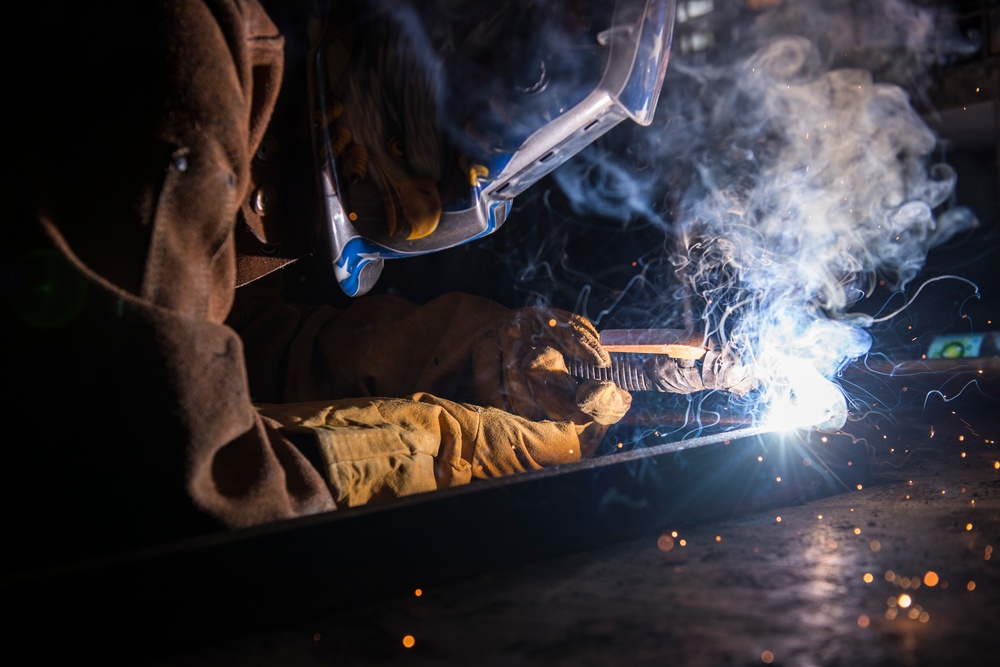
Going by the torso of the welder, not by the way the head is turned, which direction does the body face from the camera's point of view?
to the viewer's right
